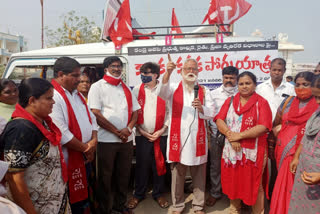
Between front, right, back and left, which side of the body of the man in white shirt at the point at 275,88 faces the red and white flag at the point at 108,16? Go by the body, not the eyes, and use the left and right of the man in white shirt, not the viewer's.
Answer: right

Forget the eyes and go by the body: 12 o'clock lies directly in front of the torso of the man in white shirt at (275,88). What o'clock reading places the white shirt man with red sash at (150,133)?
The white shirt man with red sash is roughly at 2 o'clock from the man in white shirt.

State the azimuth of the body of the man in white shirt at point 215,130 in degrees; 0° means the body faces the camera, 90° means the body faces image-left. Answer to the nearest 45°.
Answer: approximately 0°

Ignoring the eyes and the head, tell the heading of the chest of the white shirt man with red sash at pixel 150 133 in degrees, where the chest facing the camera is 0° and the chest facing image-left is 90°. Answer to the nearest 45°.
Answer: approximately 0°

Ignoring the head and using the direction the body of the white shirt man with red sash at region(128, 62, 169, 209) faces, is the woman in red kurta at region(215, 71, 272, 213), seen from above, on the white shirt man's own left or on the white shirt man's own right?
on the white shirt man's own left

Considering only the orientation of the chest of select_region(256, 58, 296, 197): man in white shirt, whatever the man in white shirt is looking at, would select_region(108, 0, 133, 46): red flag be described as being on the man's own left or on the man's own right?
on the man's own right
